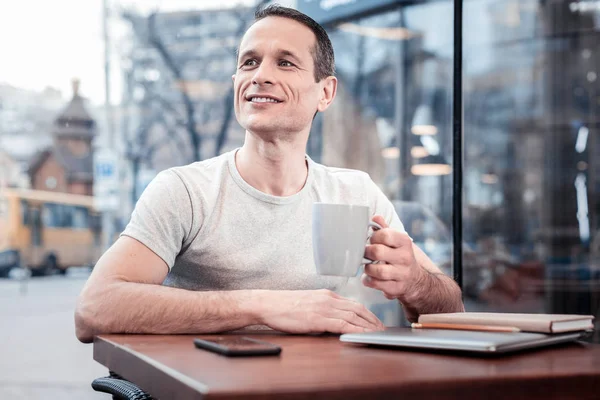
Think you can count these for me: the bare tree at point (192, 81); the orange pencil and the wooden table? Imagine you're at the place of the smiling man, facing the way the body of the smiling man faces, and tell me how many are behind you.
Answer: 1

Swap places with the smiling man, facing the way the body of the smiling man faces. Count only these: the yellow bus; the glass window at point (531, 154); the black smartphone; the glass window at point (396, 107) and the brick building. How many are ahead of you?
1

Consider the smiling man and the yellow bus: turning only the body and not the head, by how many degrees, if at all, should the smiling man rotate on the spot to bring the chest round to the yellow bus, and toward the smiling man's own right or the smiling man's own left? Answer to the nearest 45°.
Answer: approximately 135° to the smiling man's own right

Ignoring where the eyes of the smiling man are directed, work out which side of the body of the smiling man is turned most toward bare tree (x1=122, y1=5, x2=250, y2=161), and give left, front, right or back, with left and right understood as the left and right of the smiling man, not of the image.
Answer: back

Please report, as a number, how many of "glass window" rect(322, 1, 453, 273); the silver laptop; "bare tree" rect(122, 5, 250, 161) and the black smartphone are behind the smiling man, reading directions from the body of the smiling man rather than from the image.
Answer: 2

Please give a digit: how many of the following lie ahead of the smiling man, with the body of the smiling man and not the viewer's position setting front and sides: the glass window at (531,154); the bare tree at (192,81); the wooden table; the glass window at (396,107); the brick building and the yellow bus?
1

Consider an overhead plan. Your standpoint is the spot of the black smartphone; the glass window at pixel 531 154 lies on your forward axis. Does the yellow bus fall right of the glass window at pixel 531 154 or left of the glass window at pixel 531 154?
left

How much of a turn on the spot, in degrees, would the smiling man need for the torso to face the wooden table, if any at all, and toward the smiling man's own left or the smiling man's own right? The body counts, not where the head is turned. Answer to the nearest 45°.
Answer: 0° — they already face it

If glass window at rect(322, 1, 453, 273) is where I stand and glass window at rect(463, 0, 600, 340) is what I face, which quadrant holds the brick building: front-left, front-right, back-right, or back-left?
back-left

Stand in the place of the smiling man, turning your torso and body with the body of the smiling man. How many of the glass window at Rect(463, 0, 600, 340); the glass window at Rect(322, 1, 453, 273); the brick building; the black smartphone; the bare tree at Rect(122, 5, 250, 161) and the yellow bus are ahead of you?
1

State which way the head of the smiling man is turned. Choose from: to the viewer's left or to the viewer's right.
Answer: to the viewer's left

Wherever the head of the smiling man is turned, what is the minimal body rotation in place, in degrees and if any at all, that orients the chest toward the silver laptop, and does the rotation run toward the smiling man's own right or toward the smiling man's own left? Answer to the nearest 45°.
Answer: approximately 45° to the smiling man's own left

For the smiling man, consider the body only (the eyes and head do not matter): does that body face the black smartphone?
yes

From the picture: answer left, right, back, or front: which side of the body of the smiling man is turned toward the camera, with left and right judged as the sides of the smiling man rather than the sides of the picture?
front

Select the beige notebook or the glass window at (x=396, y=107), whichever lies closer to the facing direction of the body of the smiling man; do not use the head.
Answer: the beige notebook
